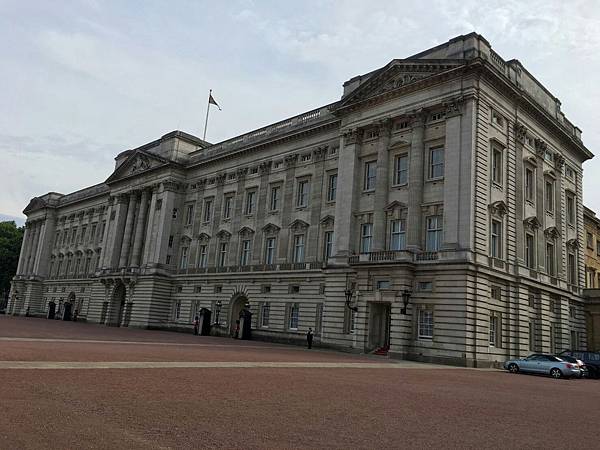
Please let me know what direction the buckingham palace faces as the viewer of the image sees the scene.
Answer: facing the viewer and to the left of the viewer

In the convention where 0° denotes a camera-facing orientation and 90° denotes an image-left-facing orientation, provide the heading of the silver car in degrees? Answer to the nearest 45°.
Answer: approximately 135°

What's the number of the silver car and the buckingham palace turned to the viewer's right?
0
